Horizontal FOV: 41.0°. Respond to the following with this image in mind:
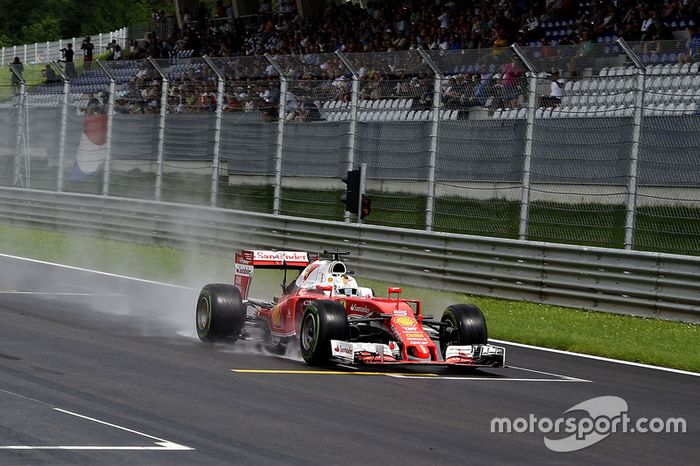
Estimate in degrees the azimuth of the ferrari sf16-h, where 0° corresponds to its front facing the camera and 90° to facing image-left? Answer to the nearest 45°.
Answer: approximately 315°

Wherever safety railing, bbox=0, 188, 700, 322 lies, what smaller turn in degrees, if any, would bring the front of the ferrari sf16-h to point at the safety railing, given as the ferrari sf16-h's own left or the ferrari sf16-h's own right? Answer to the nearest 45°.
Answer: approximately 135° to the ferrari sf16-h's own left

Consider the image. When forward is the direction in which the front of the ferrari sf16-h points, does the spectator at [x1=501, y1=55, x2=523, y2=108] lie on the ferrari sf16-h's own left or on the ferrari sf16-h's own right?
on the ferrari sf16-h's own left

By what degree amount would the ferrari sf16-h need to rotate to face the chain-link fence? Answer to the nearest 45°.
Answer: approximately 135° to its left
